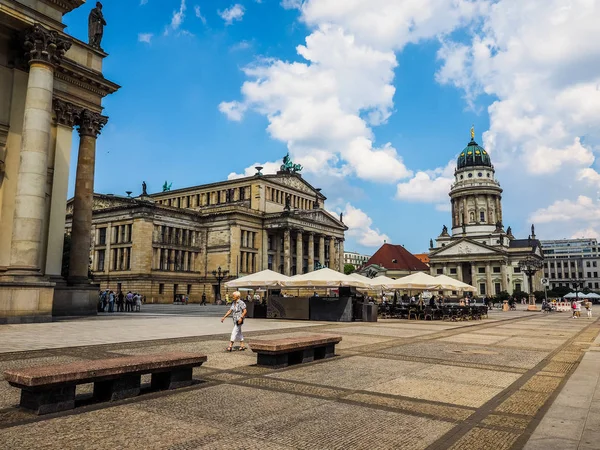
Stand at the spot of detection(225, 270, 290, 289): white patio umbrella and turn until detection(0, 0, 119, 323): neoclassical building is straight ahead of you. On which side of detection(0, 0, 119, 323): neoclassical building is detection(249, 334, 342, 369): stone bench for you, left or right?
left

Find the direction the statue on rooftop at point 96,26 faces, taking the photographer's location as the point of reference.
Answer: facing to the right of the viewer

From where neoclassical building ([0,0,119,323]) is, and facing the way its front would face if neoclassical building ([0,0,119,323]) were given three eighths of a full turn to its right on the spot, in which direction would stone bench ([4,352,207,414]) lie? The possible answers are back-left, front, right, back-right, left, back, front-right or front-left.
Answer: left

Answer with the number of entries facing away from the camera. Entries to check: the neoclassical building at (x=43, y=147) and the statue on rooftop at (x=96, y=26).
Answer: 0

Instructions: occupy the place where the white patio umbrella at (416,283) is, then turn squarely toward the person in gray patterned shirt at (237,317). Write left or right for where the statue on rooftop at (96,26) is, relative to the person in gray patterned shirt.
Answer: right

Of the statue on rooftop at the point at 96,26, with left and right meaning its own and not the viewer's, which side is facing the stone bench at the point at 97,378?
right
